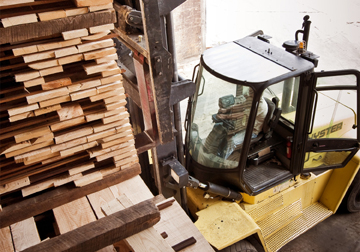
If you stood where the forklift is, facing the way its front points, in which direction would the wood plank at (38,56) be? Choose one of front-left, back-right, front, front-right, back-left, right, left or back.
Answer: front

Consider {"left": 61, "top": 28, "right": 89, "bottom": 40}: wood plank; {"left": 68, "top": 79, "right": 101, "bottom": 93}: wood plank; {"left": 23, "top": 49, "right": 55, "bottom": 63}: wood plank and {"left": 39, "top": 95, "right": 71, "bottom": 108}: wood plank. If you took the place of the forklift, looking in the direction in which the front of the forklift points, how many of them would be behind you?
0

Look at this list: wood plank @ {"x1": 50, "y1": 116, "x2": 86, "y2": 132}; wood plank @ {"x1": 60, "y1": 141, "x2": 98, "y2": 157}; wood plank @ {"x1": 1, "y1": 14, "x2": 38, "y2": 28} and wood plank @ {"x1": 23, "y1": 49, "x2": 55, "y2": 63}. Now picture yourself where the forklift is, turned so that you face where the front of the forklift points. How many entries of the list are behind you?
0

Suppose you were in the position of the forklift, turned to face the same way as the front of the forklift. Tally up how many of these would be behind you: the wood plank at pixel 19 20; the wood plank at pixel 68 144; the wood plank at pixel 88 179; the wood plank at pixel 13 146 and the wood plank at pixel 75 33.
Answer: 0

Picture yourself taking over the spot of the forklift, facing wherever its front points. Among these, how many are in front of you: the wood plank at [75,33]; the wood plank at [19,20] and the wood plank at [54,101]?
3

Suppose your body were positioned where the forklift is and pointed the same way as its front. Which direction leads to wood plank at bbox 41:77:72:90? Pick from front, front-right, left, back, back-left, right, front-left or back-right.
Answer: front

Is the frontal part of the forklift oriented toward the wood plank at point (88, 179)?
yes

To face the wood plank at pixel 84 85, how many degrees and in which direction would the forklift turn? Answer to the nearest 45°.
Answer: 0° — it already faces it

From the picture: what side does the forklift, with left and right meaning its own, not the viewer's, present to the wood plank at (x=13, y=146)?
front

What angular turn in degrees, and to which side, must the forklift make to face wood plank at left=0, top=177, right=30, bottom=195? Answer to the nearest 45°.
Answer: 0° — it already faces it

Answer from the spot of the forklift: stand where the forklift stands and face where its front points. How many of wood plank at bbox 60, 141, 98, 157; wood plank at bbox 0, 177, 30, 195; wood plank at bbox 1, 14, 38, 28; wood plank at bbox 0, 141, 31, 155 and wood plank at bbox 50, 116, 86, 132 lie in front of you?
5

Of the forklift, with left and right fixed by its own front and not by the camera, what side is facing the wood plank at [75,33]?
front

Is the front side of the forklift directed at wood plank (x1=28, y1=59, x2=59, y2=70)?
yes

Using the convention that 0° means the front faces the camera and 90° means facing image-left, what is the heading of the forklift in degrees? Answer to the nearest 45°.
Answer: approximately 45°

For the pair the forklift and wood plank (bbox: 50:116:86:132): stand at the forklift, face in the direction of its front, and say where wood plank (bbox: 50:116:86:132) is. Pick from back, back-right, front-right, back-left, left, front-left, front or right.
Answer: front
